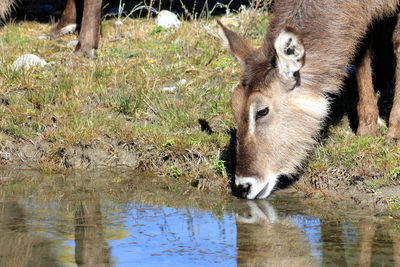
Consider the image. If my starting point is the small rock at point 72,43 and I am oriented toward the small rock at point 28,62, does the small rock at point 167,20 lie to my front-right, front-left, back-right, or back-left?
back-left
